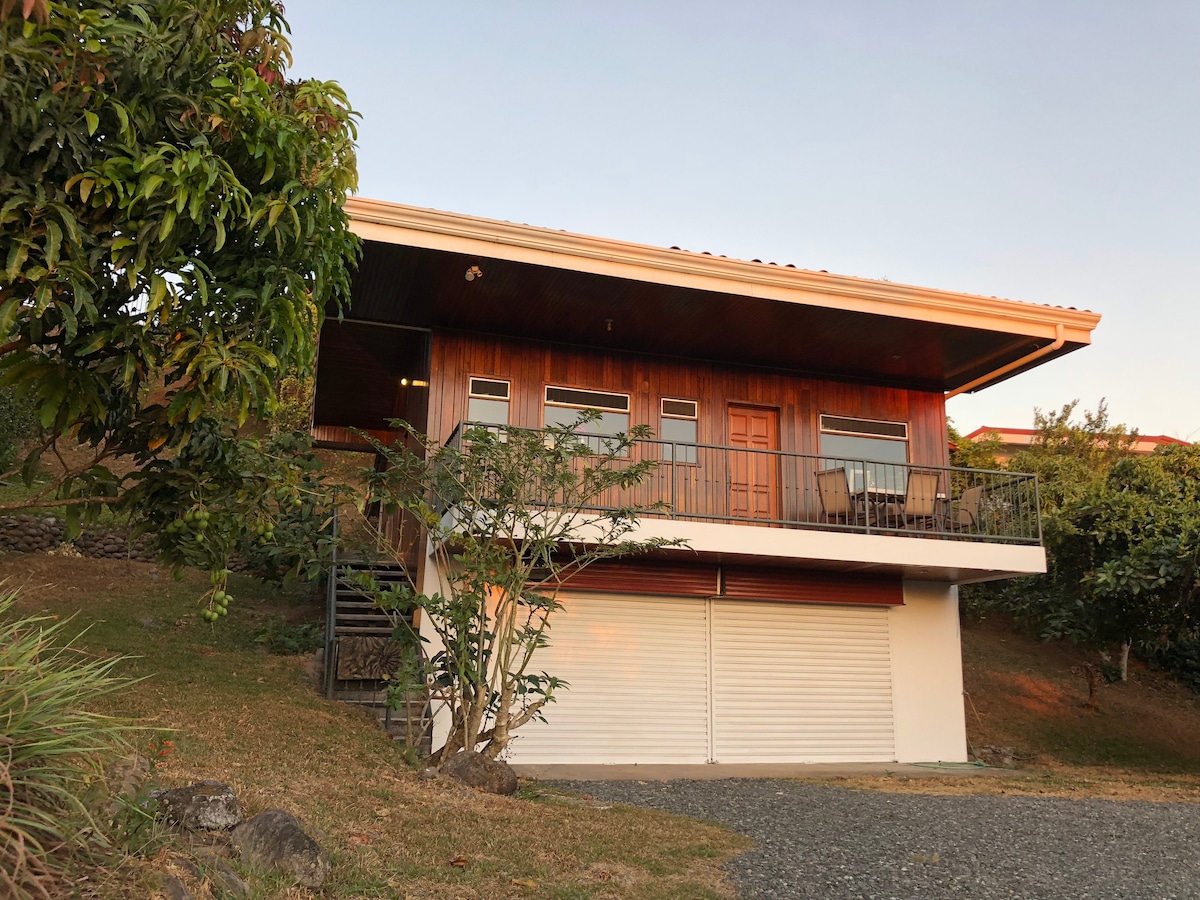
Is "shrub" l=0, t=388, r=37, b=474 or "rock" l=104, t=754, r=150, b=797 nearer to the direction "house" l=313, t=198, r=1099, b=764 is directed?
the rock

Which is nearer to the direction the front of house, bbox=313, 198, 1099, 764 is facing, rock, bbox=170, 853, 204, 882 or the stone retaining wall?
the rock

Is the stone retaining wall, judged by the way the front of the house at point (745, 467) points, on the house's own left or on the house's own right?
on the house's own right

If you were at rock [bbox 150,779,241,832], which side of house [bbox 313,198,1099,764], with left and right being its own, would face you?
front

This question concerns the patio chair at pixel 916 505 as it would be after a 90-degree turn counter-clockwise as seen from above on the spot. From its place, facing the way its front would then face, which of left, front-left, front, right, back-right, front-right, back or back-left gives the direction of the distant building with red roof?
right

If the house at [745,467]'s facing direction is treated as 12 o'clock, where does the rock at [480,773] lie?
The rock is roughly at 1 o'clock from the house.

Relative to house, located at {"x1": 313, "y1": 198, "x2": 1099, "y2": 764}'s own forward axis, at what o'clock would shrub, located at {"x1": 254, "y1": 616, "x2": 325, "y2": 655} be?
The shrub is roughly at 3 o'clock from the house.

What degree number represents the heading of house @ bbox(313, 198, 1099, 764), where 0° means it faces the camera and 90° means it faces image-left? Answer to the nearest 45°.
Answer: approximately 0°
